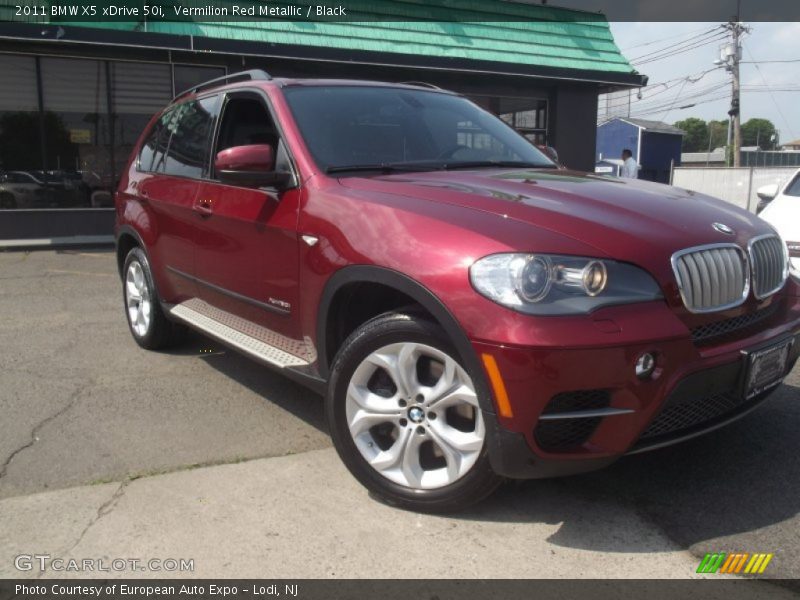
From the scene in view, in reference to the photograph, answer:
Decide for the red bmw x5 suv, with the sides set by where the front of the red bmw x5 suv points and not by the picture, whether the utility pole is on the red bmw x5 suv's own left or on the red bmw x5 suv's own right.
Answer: on the red bmw x5 suv's own left

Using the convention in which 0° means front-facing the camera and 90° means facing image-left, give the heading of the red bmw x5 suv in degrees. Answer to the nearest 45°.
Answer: approximately 315°

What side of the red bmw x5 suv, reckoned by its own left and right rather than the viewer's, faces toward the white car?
left
